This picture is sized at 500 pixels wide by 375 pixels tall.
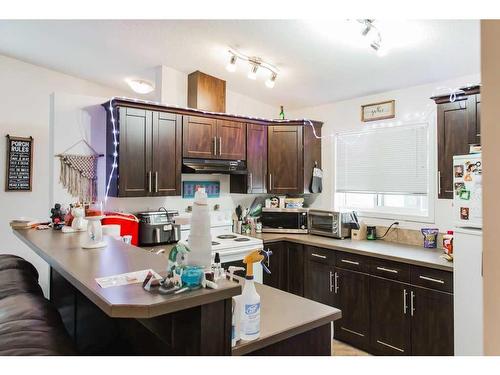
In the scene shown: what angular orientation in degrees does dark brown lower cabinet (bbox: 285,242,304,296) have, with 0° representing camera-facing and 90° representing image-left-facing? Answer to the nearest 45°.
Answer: approximately 45°

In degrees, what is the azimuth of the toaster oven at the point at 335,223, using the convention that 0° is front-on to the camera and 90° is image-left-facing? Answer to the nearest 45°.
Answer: approximately 45°

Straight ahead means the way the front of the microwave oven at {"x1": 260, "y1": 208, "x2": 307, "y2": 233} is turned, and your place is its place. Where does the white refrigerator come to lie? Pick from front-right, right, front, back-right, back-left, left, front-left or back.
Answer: front-left

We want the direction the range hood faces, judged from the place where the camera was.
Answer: facing the viewer

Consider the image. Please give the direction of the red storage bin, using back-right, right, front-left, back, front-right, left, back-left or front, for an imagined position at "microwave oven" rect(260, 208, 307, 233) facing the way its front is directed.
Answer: front-right

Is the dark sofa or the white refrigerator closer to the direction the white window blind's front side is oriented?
the dark sofa

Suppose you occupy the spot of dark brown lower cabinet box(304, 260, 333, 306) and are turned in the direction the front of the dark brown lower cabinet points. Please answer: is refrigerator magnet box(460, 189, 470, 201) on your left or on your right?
on your left

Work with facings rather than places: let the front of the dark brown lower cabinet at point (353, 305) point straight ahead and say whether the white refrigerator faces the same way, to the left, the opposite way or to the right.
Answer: the same way

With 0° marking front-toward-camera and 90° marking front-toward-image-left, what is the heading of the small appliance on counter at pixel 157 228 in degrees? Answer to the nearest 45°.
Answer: approximately 315°

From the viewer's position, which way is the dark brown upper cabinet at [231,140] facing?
facing the viewer and to the right of the viewer

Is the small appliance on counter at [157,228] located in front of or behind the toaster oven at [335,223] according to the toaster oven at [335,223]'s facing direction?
in front

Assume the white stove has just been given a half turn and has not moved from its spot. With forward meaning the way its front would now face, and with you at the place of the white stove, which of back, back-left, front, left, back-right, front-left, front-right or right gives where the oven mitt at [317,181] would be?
right

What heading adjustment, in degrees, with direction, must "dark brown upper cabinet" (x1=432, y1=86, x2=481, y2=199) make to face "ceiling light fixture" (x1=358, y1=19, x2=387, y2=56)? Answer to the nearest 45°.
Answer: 0° — it already faces it
